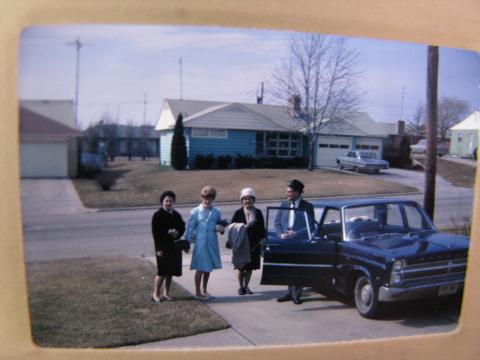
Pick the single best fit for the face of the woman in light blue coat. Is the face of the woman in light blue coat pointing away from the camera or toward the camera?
toward the camera

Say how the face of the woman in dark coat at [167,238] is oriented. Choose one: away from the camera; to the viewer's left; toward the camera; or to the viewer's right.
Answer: toward the camera

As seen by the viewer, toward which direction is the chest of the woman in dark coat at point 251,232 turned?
toward the camera

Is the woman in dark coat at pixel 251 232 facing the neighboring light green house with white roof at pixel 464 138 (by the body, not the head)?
no

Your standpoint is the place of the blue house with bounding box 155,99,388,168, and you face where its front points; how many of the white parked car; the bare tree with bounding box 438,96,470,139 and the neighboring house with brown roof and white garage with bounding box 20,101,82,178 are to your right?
1

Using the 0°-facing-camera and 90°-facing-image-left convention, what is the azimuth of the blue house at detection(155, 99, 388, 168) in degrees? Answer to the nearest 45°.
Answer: approximately 0°

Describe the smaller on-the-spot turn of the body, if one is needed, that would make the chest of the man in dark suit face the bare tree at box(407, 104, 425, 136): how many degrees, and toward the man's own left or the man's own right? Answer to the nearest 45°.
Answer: approximately 135° to the man's own left

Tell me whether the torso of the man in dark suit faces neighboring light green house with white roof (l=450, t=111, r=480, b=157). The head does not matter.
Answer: no

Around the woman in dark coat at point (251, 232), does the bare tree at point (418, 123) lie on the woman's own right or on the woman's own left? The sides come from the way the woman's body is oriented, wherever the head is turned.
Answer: on the woman's own left

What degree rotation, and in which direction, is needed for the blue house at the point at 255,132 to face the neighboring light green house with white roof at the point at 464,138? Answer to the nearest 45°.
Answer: approximately 90° to its left

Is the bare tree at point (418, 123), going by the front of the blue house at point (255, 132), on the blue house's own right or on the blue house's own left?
on the blue house's own left

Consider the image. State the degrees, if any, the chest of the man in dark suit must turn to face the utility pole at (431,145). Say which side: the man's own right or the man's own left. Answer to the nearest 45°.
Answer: approximately 135° to the man's own left
